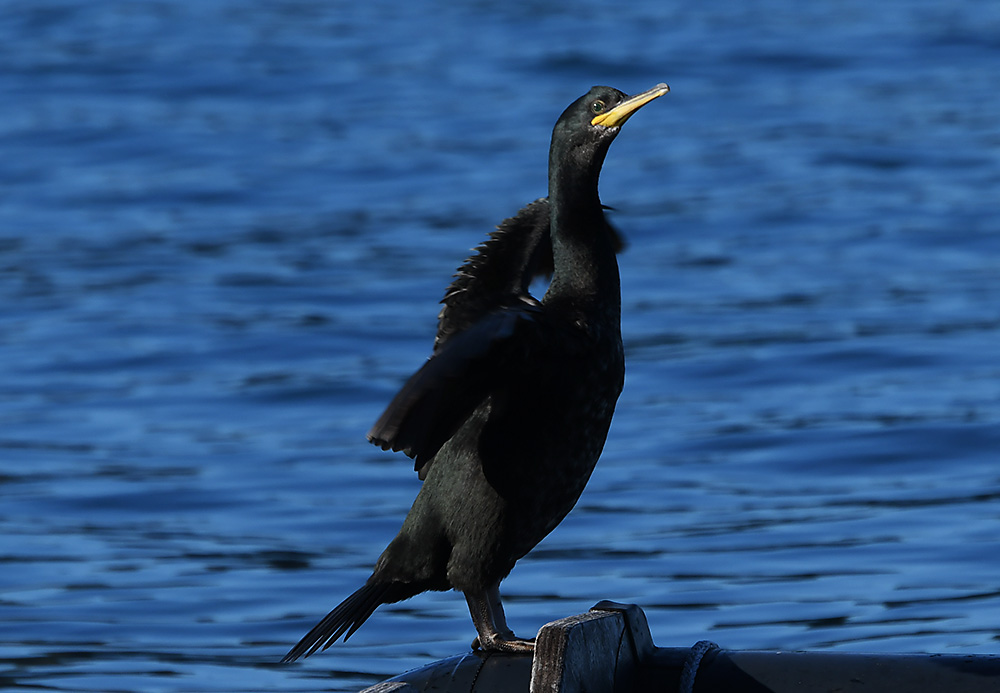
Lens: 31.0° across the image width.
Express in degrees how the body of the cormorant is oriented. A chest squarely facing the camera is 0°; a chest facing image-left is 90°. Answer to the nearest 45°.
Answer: approximately 270°
